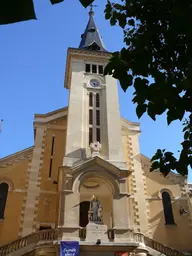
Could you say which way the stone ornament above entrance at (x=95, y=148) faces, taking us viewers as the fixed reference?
facing the viewer

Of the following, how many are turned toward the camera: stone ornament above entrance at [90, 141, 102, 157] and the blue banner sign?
2

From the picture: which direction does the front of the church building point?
toward the camera

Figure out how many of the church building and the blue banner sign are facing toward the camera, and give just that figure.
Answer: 2
